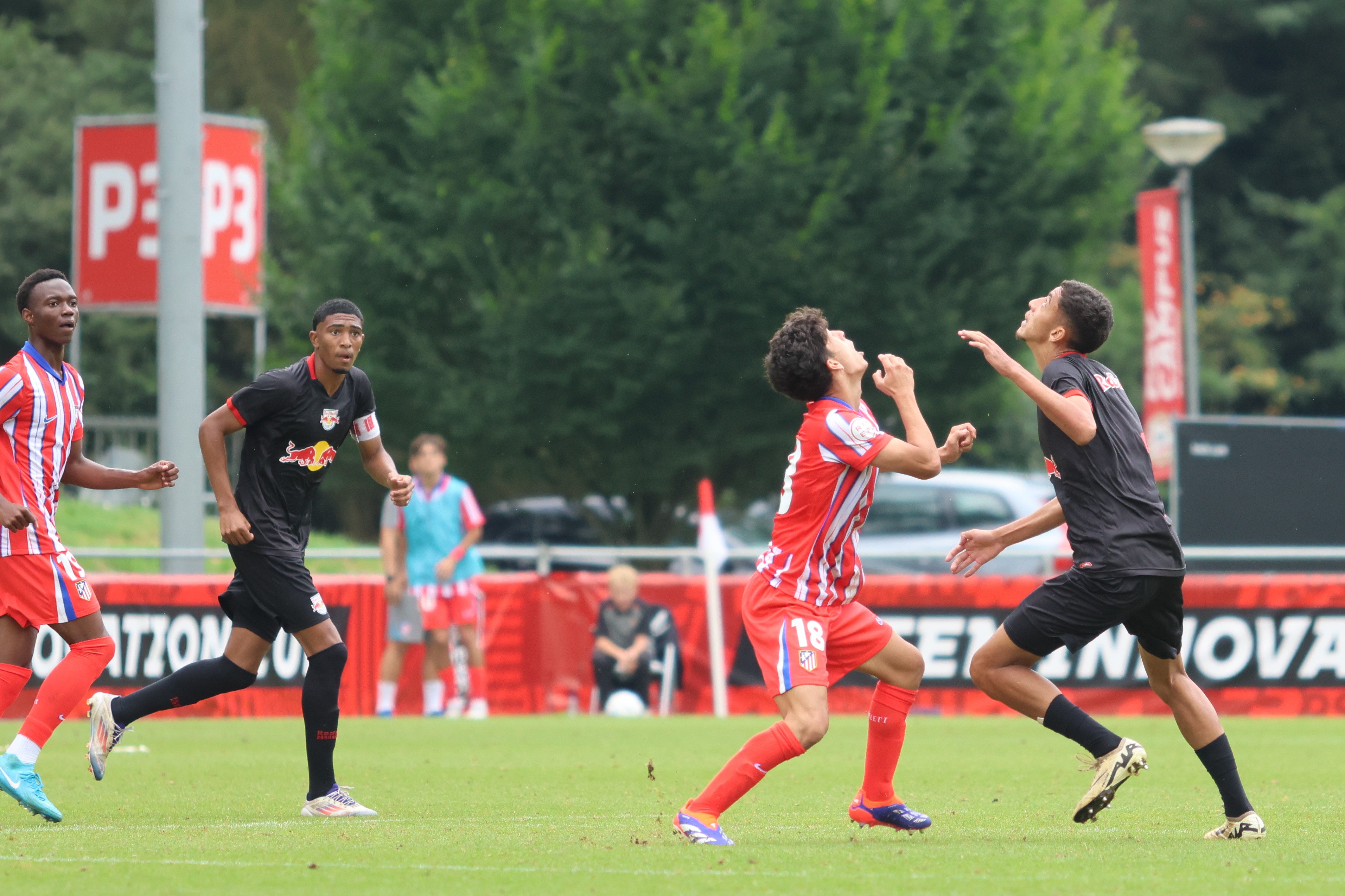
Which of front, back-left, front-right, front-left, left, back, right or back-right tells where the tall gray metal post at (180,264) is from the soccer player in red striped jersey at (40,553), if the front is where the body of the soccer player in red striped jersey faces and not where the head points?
back-left

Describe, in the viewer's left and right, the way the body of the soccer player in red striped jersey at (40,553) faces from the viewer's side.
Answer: facing the viewer and to the right of the viewer

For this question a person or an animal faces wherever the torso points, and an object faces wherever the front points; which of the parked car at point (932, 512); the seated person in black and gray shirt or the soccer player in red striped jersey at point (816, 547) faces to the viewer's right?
the soccer player in red striped jersey

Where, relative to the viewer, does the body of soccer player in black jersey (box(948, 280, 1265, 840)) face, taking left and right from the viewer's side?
facing to the left of the viewer

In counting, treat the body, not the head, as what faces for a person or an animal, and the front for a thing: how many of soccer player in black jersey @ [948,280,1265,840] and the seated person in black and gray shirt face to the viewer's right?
0

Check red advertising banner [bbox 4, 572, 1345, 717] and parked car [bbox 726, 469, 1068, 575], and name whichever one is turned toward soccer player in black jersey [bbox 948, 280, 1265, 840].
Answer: the red advertising banner

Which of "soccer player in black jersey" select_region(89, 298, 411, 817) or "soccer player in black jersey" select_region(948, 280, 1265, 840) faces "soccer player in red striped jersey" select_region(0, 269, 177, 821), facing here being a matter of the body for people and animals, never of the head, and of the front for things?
"soccer player in black jersey" select_region(948, 280, 1265, 840)

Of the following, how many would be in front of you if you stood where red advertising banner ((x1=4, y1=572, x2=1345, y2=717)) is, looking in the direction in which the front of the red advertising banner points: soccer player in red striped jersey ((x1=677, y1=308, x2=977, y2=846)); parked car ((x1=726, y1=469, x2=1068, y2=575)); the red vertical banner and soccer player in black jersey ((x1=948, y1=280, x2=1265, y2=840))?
2

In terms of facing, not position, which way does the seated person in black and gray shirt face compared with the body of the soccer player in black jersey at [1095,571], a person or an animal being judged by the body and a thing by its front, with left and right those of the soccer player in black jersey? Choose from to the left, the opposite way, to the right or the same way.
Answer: to the left

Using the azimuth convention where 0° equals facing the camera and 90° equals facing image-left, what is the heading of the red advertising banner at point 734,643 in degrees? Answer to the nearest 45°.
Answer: approximately 0°

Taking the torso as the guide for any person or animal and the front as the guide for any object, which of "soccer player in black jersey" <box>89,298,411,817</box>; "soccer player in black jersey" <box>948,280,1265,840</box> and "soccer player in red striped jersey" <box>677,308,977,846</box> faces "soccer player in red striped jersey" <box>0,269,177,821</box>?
"soccer player in black jersey" <box>948,280,1265,840</box>

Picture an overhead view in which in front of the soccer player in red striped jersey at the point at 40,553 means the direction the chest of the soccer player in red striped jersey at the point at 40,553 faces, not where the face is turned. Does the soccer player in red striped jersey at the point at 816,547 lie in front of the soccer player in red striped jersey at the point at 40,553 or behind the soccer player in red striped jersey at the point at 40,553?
in front

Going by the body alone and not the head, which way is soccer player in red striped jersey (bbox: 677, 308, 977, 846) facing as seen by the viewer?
to the viewer's right

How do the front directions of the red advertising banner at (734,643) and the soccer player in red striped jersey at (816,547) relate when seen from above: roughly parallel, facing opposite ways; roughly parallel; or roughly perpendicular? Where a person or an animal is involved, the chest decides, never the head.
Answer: roughly perpendicular

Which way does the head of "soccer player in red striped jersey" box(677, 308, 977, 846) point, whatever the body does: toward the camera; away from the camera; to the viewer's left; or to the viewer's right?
to the viewer's right
